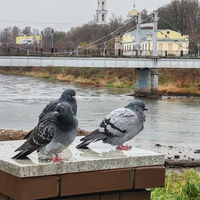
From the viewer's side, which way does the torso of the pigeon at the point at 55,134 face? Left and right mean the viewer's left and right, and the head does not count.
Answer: facing the viewer and to the right of the viewer

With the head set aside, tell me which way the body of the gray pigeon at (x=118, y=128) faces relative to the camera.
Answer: to the viewer's right

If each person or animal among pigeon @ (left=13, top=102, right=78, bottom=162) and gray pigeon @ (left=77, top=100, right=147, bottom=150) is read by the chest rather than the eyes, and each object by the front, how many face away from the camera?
0
